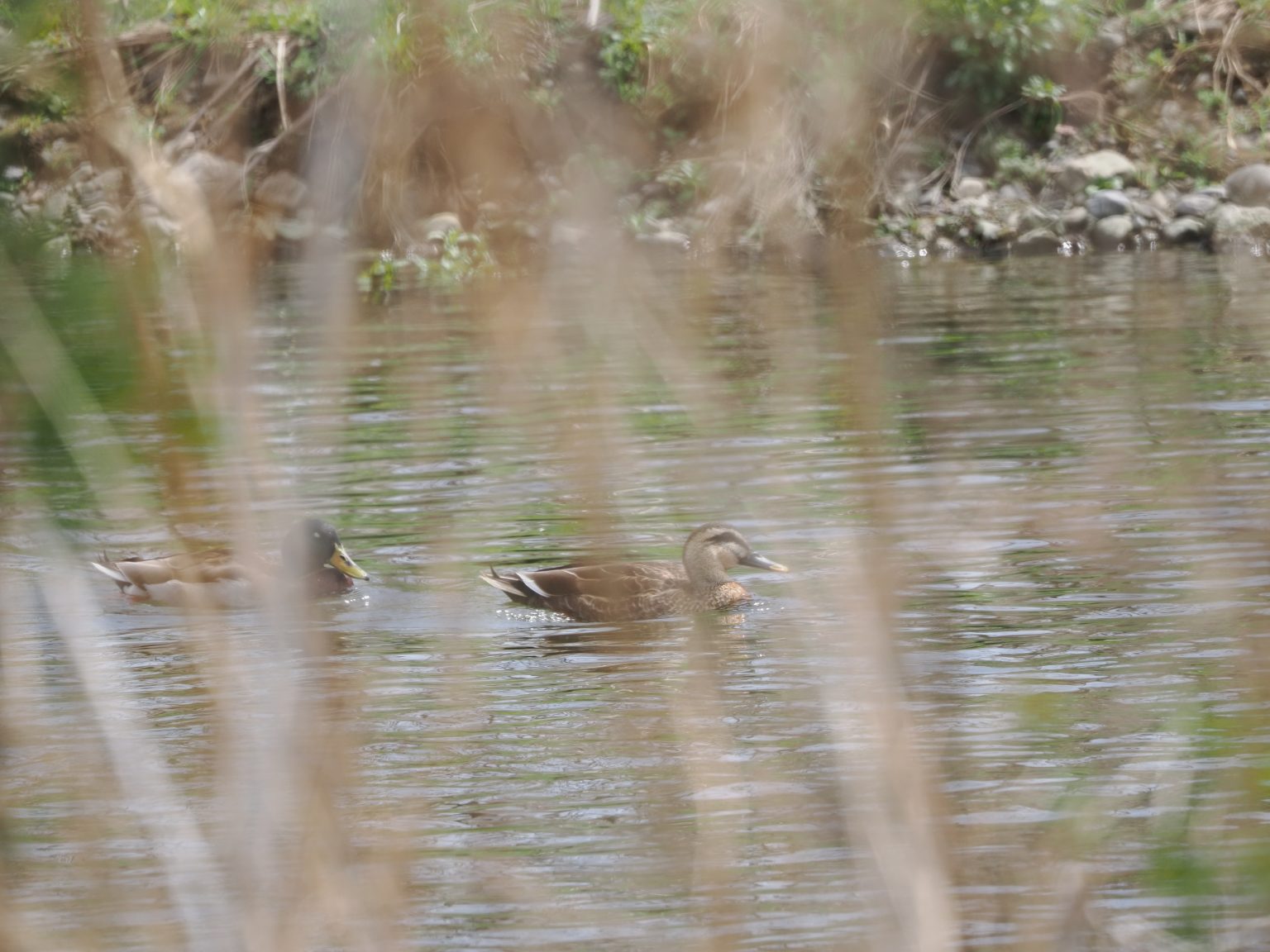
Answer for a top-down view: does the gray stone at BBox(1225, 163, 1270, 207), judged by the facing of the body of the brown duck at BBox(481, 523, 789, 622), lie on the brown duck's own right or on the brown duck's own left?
on the brown duck's own left

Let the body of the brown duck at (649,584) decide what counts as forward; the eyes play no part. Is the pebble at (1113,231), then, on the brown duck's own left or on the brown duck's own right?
on the brown duck's own left

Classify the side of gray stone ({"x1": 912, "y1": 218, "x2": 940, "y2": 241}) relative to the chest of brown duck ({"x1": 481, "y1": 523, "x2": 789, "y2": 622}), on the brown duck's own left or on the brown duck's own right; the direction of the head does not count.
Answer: on the brown duck's own left

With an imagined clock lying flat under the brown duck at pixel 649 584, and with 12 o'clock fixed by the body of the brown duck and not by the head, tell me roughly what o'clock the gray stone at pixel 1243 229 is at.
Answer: The gray stone is roughly at 10 o'clock from the brown duck.

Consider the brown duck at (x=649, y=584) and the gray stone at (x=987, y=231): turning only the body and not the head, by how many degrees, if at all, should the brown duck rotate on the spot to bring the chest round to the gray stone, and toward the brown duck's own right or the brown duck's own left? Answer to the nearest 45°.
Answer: approximately 90° to the brown duck's own left

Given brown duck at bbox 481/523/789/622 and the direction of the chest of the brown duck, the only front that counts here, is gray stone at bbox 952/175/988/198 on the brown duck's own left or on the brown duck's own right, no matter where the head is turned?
on the brown duck's own left

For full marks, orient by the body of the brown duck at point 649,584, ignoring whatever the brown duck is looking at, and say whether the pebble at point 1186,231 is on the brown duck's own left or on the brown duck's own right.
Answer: on the brown duck's own left

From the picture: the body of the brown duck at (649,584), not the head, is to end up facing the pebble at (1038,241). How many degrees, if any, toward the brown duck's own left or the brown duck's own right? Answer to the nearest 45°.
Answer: approximately 90° to the brown duck's own left

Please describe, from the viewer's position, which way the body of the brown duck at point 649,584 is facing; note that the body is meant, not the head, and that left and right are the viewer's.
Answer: facing to the right of the viewer

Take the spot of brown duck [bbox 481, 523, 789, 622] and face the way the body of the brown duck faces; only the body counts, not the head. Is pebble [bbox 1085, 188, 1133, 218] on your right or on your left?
on your left

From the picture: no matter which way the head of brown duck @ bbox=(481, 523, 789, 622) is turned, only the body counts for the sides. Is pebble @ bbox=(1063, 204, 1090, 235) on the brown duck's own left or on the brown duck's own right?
on the brown duck's own left
